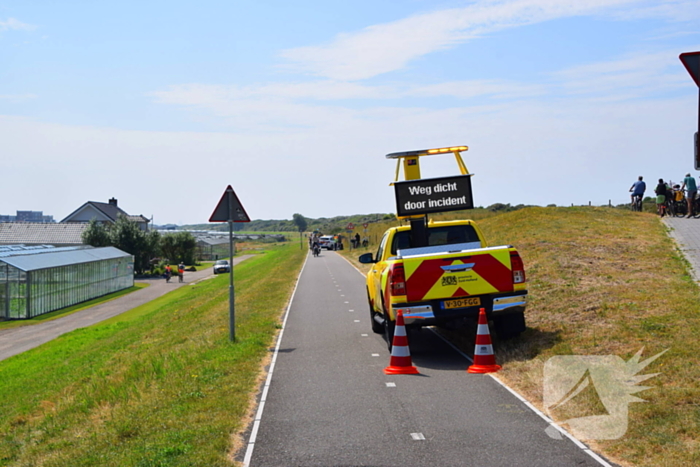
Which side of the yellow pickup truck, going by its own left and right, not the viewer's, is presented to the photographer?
back

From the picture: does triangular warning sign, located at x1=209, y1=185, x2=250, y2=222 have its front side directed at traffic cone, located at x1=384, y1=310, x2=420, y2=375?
no

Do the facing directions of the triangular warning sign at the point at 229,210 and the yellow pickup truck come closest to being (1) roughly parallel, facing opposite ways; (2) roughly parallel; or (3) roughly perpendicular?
roughly parallel

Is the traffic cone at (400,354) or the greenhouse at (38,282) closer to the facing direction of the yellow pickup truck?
the greenhouse

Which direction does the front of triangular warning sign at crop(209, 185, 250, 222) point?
away from the camera

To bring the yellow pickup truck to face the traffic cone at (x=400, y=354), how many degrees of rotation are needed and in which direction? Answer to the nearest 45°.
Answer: approximately 135° to its left

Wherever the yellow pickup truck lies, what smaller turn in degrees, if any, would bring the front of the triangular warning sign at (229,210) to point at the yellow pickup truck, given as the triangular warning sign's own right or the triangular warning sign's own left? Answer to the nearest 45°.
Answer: approximately 135° to the triangular warning sign's own right

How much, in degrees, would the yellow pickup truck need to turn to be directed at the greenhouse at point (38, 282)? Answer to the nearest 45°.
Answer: approximately 45° to its left

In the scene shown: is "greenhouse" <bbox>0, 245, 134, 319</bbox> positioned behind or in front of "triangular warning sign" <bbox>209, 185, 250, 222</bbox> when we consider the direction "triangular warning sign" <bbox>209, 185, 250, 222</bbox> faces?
in front

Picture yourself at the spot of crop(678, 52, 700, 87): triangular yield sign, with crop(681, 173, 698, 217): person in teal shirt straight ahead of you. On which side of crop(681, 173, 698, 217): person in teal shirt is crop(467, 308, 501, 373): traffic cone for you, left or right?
left

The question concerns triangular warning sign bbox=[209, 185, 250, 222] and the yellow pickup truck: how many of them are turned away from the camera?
2
